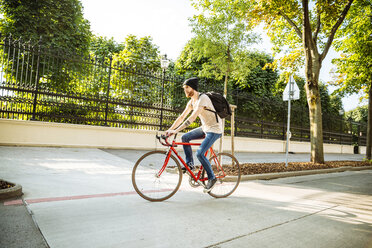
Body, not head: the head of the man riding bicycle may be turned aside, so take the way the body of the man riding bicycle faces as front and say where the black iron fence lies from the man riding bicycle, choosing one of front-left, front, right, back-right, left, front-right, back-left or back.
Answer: front-right

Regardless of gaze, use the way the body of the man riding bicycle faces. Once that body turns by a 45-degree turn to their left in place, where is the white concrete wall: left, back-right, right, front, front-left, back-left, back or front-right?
right

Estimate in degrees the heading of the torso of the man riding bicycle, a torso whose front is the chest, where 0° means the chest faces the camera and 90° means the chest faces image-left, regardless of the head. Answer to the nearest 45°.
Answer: approximately 90°

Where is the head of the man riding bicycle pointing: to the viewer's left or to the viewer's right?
to the viewer's left

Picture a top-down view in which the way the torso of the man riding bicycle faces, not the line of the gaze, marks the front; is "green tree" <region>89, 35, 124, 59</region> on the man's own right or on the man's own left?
on the man's own right

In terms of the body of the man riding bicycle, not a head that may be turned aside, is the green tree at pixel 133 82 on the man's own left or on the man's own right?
on the man's own right

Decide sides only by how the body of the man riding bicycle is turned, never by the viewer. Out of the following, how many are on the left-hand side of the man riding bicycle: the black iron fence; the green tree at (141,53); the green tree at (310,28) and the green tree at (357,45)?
0

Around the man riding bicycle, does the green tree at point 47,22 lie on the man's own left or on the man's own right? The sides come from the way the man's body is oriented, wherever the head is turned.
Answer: on the man's own right

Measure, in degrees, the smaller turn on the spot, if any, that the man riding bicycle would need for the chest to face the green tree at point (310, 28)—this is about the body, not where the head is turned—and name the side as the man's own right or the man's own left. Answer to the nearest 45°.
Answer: approximately 135° to the man's own right

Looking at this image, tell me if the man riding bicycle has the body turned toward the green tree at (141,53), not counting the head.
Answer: no

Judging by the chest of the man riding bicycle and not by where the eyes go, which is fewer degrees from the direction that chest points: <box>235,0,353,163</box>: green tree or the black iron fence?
the black iron fence

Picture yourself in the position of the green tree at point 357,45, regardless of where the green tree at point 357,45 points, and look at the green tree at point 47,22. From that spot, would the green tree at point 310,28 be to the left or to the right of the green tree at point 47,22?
left

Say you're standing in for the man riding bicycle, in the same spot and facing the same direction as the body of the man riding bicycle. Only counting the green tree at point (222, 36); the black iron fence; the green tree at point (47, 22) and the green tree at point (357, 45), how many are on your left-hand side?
0
